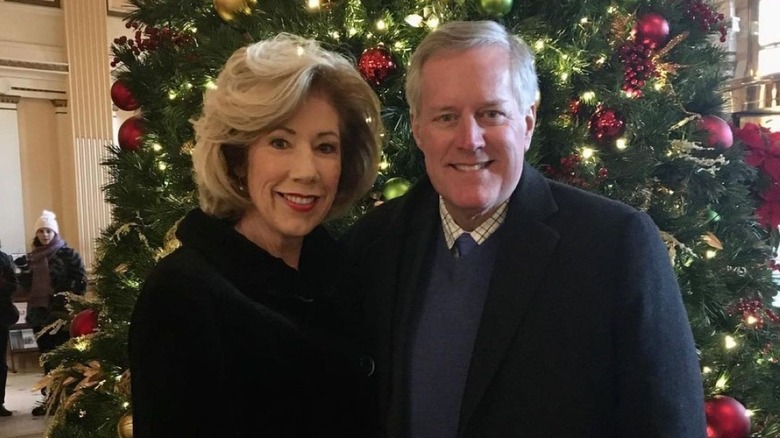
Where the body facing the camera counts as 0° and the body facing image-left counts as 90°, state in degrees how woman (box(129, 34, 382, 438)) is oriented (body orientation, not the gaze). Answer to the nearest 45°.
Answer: approximately 315°

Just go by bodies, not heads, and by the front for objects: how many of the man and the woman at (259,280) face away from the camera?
0

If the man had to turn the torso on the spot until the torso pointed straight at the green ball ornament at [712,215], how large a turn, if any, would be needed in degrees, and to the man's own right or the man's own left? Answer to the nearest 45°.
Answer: approximately 180°

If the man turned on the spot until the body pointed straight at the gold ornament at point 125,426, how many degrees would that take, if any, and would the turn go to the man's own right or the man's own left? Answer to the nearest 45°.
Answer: approximately 45° to the man's own right

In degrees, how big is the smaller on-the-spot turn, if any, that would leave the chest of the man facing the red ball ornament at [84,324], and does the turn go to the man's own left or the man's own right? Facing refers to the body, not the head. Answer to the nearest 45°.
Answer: approximately 90° to the man's own right

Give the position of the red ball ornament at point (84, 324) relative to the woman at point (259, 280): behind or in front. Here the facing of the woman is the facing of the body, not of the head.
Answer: behind

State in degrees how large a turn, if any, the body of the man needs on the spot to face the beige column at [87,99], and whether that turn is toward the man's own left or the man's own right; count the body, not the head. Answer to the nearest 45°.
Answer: approximately 90° to the man's own right
